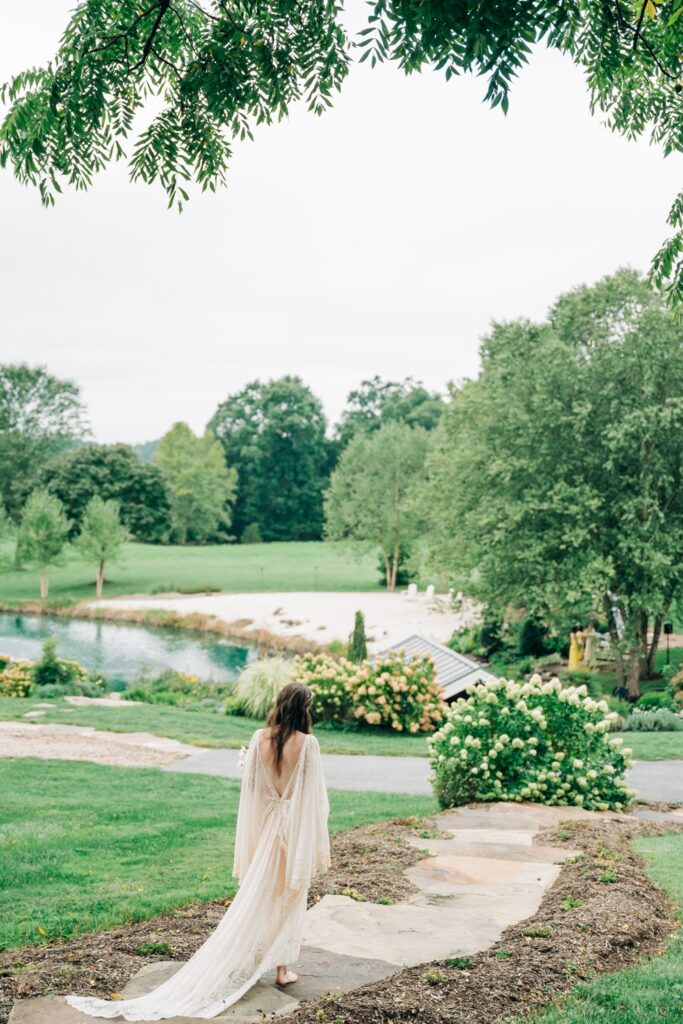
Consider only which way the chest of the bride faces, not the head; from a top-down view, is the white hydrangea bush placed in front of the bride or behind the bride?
in front

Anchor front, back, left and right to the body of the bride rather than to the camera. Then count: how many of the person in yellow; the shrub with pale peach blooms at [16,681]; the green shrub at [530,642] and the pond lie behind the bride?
0

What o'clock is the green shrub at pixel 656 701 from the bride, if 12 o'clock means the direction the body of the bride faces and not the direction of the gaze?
The green shrub is roughly at 1 o'clock from the bride.

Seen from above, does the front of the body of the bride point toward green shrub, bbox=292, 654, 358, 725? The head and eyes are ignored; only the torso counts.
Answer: yes

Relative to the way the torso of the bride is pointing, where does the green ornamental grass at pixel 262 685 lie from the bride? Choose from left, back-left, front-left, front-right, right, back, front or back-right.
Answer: front

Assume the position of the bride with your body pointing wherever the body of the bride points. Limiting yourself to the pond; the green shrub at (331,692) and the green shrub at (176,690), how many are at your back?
0

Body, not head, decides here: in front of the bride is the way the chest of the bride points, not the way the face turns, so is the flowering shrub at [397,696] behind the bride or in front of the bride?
in front

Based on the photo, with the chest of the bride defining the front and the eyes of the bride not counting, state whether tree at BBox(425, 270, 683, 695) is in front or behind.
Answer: in front

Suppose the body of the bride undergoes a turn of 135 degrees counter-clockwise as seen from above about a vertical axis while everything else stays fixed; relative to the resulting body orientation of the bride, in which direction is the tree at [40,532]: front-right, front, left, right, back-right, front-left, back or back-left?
back-right

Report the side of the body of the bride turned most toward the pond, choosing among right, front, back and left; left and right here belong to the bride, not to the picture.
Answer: front

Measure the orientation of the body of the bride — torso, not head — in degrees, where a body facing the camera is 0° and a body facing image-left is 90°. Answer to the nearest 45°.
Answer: approximately 180°

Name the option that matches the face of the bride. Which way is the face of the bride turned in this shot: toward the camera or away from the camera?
away from the camera
